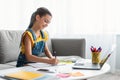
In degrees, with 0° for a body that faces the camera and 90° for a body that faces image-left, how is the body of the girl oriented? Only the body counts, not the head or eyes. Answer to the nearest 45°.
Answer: approximately 315°

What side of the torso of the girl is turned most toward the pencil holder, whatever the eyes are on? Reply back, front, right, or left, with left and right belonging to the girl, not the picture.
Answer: front
